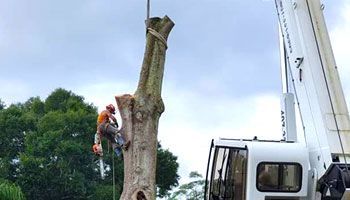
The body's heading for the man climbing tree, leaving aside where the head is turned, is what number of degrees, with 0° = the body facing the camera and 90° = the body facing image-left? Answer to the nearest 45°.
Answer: approximately 270°

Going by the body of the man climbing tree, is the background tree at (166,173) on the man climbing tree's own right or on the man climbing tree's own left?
on the man climbing tree's own left

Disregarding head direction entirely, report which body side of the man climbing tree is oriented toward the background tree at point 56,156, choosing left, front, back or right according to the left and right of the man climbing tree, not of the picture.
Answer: left
